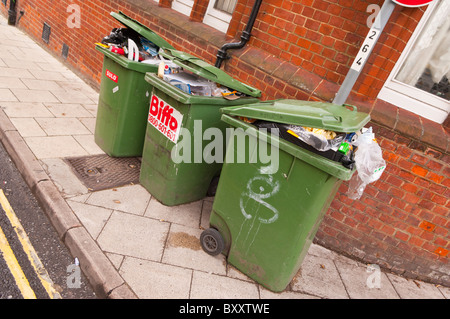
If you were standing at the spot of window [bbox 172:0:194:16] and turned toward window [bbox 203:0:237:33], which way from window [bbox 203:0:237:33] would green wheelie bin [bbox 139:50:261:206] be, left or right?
right

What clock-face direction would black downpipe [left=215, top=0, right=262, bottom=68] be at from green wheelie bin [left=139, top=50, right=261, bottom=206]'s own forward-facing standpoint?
The black downpipe is roughly at 5 o'clock from the green wheelie bin.

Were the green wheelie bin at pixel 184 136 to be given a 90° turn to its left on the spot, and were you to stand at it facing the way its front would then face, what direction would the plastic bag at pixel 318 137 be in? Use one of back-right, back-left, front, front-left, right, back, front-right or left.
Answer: front

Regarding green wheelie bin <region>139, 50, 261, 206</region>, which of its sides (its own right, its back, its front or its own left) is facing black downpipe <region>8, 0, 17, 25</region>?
right

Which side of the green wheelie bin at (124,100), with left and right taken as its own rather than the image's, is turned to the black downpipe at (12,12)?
right

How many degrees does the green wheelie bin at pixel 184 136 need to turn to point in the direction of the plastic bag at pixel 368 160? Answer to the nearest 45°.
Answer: approximately 90° to its left

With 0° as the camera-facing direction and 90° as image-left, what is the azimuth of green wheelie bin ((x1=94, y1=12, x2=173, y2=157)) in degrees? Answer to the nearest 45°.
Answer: approximately 45°

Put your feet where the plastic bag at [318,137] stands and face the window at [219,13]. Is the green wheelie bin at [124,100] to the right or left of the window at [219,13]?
left

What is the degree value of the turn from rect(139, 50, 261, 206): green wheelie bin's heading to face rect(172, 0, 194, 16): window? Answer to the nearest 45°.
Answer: approximately 135° to its right

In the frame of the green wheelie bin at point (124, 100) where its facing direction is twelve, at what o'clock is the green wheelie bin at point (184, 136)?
the green wheelie bin at point (184, 136) is roughly at 9 o'clock from the green wheelie bin at point (124, 100).

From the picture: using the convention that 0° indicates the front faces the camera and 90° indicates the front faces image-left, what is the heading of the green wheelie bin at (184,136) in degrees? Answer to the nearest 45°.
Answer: approximately 45°

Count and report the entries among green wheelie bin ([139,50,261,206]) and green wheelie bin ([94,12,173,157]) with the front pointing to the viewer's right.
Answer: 0

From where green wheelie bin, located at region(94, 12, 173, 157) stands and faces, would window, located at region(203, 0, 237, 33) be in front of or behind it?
behind
